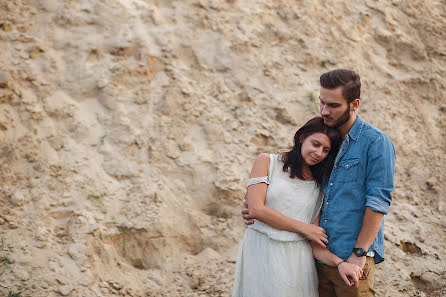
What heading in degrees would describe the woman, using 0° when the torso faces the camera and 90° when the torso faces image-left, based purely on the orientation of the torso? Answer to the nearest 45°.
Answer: approximately 315°

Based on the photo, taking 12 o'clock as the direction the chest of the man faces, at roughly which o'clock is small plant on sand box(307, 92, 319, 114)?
The small plant on sand is roughly at 4 o'clock from the man.

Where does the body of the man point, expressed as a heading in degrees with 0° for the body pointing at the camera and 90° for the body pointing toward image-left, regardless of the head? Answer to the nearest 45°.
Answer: approximately 45°

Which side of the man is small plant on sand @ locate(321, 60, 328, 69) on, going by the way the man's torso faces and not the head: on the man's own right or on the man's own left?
on the man's own right

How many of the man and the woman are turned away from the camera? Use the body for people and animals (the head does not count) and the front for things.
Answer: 0
